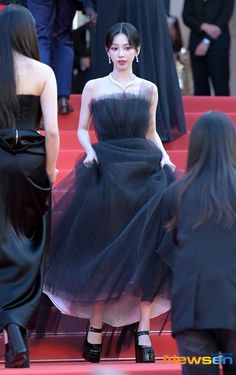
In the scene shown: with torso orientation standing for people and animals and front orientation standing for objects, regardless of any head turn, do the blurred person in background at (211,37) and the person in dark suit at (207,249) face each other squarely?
yes

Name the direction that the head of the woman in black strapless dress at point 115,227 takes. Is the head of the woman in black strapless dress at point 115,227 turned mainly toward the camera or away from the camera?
toward the camera

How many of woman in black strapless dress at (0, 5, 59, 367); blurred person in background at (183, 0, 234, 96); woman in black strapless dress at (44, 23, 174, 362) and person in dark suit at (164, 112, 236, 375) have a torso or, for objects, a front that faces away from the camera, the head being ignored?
2

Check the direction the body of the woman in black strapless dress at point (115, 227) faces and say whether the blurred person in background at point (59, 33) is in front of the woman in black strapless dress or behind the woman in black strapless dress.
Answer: behind

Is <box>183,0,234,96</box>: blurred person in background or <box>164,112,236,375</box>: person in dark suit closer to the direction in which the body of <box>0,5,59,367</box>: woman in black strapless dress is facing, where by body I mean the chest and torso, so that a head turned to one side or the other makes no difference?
the blurred person in background

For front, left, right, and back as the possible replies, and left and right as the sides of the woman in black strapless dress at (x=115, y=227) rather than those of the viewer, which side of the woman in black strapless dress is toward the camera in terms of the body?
front

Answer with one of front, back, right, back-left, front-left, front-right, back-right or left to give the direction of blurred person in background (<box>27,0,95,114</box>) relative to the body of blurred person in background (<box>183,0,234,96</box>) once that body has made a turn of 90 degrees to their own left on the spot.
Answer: back-right

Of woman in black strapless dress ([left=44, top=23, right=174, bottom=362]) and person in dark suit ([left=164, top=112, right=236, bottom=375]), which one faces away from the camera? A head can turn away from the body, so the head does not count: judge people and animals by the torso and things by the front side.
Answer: the person in dark suit

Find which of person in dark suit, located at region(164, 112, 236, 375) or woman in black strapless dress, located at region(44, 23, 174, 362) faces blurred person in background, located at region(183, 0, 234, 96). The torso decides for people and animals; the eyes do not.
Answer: the person in dark suit

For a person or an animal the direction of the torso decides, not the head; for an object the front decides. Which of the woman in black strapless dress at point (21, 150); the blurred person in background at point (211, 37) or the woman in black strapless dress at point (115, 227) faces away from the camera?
the woman in black strapless dress at point (21, 150)

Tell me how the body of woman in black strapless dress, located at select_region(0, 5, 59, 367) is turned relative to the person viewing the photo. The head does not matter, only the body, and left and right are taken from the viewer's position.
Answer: facing away from the viewer

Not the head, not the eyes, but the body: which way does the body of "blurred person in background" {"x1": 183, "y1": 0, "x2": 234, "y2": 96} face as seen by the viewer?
toward the camera

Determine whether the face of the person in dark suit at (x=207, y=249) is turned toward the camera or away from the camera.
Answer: away from the camera

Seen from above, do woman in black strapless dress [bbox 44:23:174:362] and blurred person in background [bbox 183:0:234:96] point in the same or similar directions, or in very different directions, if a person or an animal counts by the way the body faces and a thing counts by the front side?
same or similar directions

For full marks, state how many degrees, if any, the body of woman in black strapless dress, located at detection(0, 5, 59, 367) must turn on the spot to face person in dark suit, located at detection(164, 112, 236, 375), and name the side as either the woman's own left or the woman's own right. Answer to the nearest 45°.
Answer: approximately 135° to the woman's own right

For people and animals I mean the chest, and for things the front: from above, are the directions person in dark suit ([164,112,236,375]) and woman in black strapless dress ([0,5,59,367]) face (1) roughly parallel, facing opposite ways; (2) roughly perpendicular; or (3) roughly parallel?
roughly parallel

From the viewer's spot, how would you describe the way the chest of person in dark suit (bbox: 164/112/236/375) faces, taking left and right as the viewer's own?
facing away from the viewer
